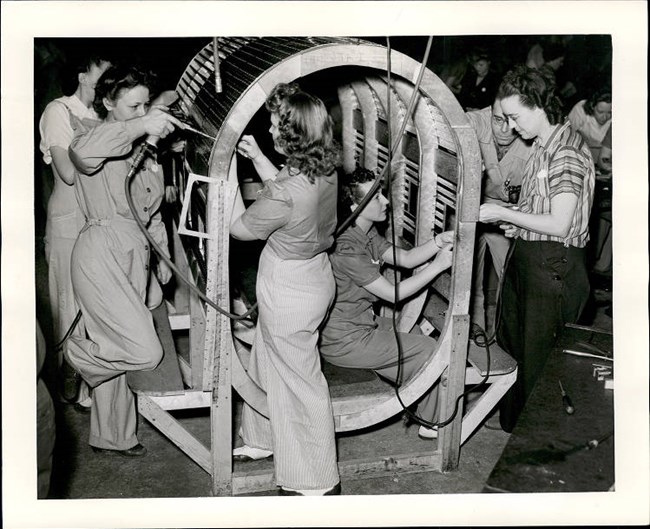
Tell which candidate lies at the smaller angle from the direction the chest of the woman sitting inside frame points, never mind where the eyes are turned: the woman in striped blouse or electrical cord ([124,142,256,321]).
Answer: the woman in striped blouse

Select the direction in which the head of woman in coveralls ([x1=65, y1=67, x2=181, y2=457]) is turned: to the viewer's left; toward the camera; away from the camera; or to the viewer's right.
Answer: to the viewer's right

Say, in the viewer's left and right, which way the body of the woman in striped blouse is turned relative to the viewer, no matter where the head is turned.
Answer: facing to the left of the viewer

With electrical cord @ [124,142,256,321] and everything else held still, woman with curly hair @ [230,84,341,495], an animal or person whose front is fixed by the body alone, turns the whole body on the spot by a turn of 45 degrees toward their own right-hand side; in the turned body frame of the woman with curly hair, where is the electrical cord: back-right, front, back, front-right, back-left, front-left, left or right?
left

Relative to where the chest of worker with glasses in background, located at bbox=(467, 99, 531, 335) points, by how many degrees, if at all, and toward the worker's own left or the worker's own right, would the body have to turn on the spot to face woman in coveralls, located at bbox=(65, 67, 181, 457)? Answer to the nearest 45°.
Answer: approximately 45° to the worker's own right

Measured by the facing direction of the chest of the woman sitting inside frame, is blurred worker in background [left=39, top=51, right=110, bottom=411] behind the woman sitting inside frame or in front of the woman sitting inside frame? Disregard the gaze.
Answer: behind

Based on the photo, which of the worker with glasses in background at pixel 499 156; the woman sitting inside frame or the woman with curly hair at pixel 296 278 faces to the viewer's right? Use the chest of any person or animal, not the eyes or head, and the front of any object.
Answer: the woman sitting inside frame

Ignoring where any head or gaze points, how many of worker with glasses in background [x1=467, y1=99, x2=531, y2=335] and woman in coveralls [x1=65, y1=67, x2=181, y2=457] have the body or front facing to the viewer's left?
0

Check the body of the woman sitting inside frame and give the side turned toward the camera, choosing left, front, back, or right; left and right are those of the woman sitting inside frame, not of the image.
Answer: right

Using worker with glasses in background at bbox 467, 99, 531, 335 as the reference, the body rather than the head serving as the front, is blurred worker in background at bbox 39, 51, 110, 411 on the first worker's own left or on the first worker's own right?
on the first worker's own right

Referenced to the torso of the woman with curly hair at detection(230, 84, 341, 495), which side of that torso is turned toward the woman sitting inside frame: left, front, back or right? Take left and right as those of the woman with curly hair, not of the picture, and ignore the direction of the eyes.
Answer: right

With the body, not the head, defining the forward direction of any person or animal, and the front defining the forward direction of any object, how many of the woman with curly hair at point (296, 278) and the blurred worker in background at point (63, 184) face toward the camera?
0

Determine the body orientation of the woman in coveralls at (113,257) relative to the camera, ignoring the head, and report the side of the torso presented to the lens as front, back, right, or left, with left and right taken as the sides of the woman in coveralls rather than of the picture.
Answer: right

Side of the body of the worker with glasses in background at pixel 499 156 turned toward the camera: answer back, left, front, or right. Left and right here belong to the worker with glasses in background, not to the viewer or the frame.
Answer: front

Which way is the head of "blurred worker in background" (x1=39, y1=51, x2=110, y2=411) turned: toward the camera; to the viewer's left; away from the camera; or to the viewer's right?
to the viewer's right
